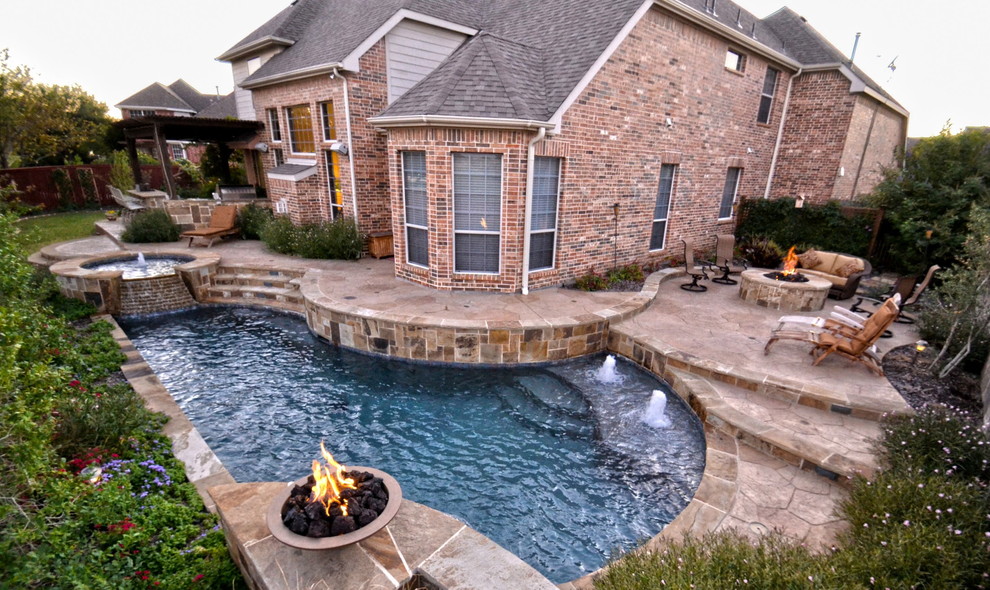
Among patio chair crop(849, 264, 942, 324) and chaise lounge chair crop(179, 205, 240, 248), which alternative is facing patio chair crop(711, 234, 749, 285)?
patio chair crop(849, 264, 942, 324)

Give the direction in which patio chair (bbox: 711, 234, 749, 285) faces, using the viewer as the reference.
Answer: facing the viewer and to the right of the viewer

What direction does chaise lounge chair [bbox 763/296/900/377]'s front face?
to the viewer's left

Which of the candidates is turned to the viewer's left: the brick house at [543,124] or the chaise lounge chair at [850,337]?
the chaise lounge chair

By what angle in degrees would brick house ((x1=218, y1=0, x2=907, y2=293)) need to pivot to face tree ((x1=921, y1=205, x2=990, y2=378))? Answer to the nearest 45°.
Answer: approximately 90° to its right

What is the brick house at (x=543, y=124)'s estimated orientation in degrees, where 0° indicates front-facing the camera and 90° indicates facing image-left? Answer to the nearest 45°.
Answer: approximately 225°

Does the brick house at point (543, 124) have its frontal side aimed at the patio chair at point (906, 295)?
no

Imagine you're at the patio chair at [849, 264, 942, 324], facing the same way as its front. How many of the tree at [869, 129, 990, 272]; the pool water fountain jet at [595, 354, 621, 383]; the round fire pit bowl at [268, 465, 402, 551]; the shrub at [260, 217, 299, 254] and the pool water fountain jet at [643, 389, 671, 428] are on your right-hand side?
1

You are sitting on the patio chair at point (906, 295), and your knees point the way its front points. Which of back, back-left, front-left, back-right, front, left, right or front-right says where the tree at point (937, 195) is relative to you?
right

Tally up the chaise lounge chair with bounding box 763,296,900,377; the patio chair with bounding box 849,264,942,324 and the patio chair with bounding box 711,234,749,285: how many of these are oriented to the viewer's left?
2

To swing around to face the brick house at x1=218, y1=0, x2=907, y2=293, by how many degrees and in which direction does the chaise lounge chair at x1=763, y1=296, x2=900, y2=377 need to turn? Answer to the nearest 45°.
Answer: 0° — it already faces it

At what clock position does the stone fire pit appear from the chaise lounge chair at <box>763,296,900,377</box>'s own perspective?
The stone fire pit is roughly at 2 o'clock from the chaise lounge chair.

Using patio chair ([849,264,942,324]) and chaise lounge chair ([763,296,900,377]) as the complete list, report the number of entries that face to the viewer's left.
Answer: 2

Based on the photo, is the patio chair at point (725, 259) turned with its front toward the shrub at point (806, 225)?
no

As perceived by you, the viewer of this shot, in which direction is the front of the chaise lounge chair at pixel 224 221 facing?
facing the viewer and to the left of the viewer

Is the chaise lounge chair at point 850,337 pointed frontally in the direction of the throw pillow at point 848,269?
no

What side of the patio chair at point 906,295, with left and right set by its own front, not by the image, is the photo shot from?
left

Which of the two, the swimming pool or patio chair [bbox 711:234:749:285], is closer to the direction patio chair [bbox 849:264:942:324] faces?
the patio chair

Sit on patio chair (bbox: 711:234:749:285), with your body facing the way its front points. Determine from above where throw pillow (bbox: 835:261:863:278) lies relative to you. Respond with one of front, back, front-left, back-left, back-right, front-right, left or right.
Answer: front-left
